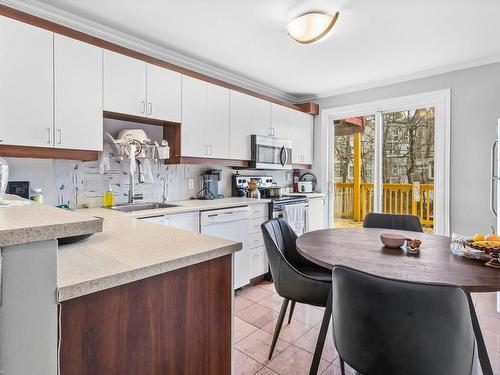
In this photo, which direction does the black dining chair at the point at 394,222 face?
toward the camera

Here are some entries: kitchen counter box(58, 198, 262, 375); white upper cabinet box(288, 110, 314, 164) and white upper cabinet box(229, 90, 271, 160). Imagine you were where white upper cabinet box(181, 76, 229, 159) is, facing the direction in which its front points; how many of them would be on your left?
2

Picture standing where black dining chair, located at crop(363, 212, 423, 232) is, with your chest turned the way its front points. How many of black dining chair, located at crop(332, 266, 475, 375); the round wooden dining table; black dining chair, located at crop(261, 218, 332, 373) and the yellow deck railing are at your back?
1

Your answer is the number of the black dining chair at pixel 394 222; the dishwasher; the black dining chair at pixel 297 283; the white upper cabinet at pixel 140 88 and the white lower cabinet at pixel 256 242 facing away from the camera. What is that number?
0

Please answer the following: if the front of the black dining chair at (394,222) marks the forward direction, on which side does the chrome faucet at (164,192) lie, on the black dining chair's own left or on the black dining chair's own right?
on the black dining chair's own right

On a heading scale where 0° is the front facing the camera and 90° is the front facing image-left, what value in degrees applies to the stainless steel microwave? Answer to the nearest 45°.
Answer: approximately 315°

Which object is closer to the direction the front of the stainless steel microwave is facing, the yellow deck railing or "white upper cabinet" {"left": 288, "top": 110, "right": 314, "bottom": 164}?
the yellow deck railing

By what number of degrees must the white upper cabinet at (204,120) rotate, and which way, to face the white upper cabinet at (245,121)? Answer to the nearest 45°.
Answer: approximately 90° to its left

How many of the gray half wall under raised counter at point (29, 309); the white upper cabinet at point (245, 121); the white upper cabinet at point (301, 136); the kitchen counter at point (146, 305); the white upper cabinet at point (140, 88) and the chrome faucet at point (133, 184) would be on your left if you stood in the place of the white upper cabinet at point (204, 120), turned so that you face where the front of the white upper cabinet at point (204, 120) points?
2

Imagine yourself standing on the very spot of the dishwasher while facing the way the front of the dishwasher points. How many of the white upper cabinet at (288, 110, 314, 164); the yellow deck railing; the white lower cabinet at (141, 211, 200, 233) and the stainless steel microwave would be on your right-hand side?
1

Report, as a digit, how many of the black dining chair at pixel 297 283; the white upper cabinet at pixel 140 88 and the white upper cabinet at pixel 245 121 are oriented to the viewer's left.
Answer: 0

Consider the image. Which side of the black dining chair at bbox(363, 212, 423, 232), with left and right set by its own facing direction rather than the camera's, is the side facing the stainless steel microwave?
right

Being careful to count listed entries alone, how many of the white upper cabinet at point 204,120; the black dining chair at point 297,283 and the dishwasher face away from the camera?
0
